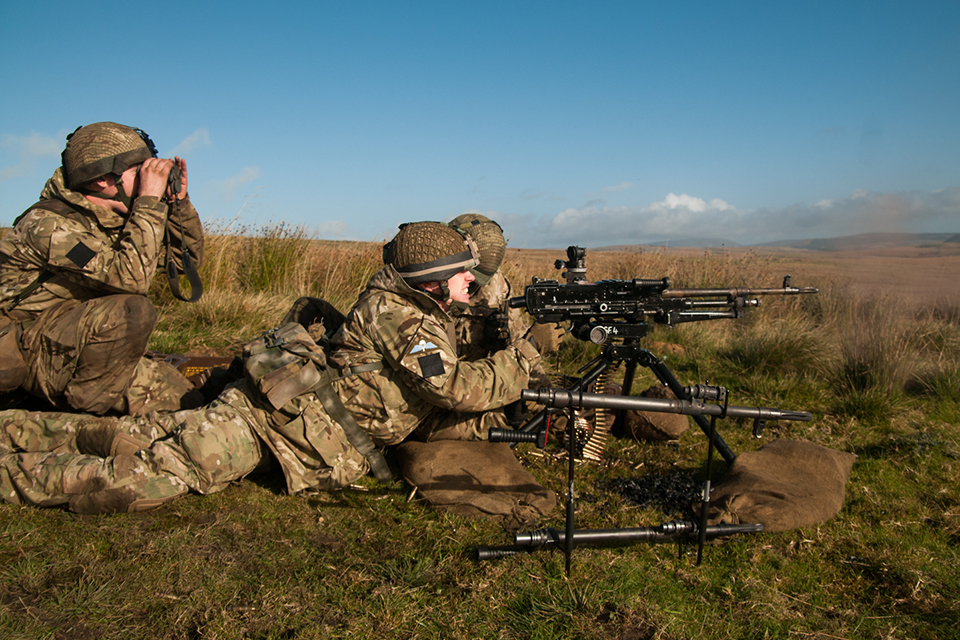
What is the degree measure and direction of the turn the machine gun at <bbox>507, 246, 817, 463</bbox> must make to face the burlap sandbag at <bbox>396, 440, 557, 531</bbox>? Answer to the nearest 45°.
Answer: approximately 135° to its right

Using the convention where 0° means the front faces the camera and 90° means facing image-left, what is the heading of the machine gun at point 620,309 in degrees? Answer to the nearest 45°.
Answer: approximately 270°
